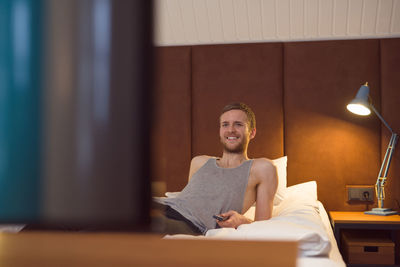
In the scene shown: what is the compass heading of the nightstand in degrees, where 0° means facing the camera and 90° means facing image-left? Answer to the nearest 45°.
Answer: approximately 0°

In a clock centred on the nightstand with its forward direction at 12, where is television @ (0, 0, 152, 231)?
The television is roughly at 12 o'clock from the nightstand.

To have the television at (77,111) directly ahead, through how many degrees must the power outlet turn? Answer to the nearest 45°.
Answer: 0° — it already faces it

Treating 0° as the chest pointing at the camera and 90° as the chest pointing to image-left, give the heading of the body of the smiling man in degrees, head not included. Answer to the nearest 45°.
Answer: approximately 45°

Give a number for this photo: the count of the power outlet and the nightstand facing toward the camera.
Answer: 2

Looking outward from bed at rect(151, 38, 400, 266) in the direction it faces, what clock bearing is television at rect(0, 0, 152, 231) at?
The television is roughly at 12 o'clock from the bed.

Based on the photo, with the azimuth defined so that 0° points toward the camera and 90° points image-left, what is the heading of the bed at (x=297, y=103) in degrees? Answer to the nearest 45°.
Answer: approximately 0°

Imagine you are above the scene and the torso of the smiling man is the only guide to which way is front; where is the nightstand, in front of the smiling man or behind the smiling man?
behind
